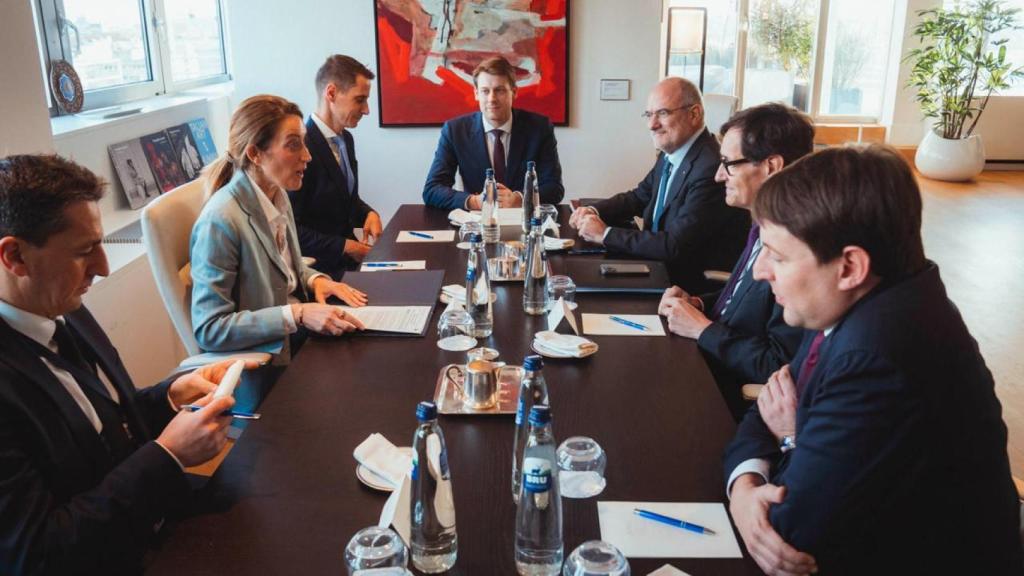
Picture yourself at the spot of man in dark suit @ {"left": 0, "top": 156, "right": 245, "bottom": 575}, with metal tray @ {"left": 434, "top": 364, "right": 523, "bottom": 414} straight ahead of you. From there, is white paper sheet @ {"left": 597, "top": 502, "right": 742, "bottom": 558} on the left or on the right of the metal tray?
right

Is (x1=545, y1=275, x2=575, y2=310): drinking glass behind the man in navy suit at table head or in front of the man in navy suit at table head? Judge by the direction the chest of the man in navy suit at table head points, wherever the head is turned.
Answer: in front

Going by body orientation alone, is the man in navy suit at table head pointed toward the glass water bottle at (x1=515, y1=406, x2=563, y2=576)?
yes

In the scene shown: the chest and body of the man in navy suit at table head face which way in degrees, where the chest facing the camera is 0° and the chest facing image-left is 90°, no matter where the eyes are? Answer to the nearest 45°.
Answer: approximately 0°

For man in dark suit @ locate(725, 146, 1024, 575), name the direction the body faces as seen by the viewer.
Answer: to the viewer's left

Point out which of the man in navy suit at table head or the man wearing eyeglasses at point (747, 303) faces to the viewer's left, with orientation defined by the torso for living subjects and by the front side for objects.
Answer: the man wearing eyeglasses

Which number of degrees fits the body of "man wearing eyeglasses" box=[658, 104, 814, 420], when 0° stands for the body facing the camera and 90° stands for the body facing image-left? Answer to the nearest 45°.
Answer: approximately 90°

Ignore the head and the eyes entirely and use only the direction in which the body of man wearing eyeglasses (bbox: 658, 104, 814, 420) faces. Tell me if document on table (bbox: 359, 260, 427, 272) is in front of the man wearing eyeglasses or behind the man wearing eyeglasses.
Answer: in front

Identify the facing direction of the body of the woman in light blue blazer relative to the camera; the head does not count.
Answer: to the viewer's right

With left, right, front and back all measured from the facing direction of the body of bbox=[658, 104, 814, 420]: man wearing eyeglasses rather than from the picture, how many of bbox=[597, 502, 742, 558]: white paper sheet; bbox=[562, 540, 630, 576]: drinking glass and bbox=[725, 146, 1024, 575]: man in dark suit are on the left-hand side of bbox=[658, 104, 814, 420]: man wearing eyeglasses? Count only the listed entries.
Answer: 3

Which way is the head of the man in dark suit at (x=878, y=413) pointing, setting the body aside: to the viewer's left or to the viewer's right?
to the viewer's left

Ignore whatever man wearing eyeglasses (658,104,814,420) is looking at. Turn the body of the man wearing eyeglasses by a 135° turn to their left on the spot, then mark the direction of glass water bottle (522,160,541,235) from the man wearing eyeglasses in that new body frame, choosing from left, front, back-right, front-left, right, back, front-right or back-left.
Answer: back

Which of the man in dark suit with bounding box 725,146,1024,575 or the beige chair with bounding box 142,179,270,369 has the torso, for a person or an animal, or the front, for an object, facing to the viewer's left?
the man in dark suit

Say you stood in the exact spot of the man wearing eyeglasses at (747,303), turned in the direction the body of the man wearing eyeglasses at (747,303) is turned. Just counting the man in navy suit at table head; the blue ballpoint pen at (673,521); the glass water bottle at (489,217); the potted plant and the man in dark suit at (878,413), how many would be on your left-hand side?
2

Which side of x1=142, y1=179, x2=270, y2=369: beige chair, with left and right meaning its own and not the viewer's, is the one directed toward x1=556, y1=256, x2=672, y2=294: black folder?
front

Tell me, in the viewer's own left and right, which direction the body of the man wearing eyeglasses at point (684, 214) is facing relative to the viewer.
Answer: facing the viewer and to the left of the viewer

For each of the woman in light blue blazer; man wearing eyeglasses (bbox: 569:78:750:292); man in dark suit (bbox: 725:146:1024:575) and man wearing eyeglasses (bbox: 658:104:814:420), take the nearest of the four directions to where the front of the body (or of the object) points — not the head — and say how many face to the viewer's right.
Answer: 1

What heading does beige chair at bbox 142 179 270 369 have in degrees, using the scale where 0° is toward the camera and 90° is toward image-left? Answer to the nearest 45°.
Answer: approximately 270°

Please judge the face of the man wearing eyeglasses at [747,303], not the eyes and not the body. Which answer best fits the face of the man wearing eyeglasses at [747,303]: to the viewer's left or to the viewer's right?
to the viewer's left
